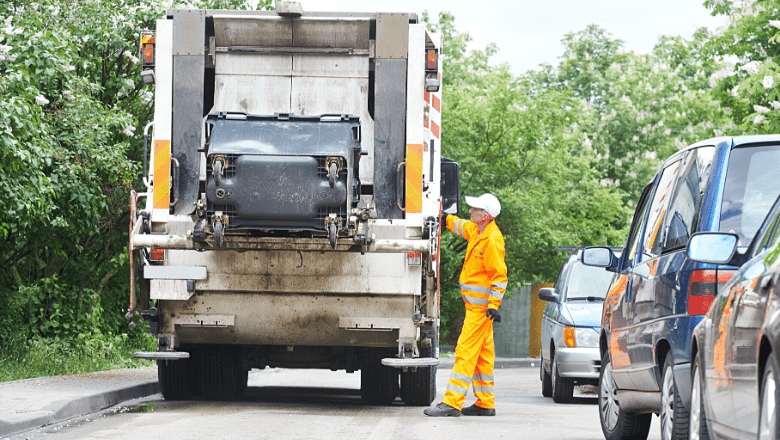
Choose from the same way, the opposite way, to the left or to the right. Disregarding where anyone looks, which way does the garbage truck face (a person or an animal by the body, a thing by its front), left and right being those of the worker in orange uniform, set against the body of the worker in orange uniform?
to the right

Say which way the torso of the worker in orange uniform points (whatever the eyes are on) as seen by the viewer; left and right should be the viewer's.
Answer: facing to the left of the viewer

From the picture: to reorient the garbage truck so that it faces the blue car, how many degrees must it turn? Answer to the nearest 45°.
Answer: approximately 135° to its right

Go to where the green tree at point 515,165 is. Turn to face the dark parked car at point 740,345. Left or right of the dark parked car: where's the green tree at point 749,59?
left

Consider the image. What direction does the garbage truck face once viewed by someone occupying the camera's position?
facing away from the viewer

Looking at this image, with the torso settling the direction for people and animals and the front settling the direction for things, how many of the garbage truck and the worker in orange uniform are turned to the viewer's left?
1

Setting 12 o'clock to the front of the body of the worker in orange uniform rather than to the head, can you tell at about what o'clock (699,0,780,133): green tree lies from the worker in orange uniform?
The green tree is roughly at 4 o'clock from the worker in orange uniform.

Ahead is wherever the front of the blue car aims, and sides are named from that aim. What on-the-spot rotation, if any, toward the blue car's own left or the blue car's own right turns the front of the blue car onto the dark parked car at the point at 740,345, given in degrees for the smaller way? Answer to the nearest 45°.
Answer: approximately 135° to the blue car's own left

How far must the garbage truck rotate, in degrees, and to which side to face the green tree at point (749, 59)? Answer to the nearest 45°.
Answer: approximately 45° to its right

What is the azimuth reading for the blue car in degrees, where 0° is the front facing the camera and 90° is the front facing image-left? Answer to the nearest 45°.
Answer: approximately 135°
